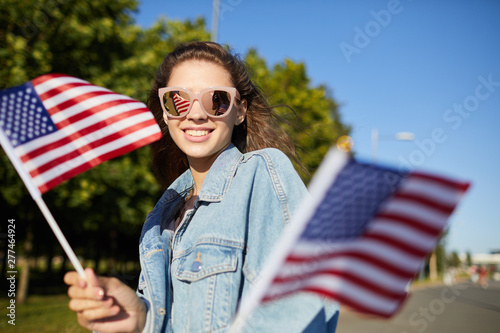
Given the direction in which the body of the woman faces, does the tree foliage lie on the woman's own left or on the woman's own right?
on the woman's own right

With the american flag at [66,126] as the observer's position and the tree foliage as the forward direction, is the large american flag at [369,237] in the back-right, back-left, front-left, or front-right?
back-right

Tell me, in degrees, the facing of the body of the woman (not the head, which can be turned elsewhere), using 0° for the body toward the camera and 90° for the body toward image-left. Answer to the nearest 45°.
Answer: approximately 45°
